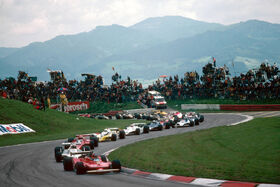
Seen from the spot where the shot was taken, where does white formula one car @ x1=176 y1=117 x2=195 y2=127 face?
facing the viewer and to the left of the viewer

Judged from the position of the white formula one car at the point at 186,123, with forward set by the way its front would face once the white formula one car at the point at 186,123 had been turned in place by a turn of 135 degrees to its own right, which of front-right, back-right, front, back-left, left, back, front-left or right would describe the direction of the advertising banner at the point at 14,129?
left
